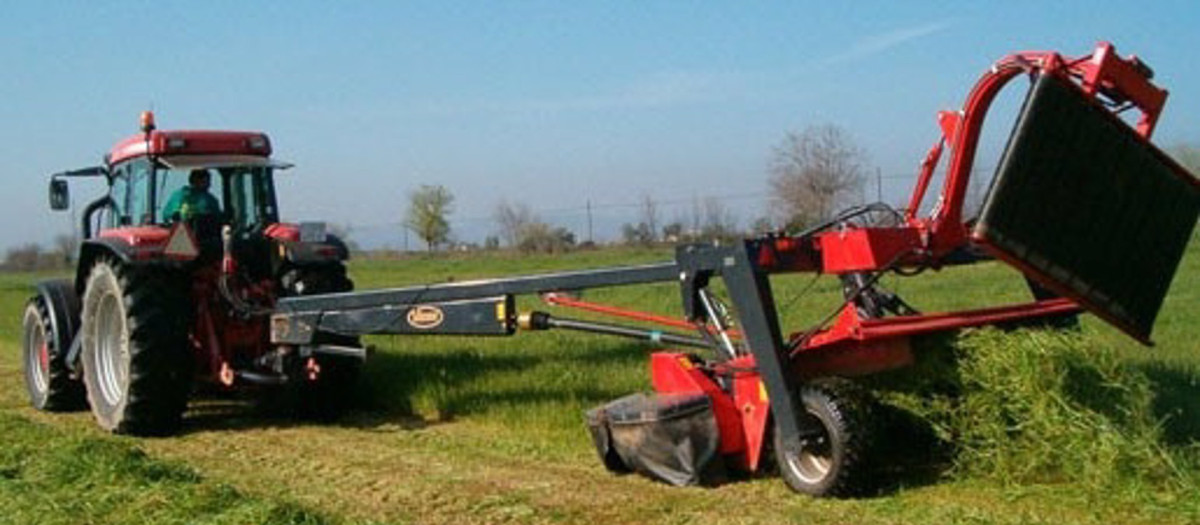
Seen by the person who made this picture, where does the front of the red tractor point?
facing away from the viewer and to the left of the viewer

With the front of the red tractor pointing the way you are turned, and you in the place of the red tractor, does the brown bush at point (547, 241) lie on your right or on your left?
on your right
